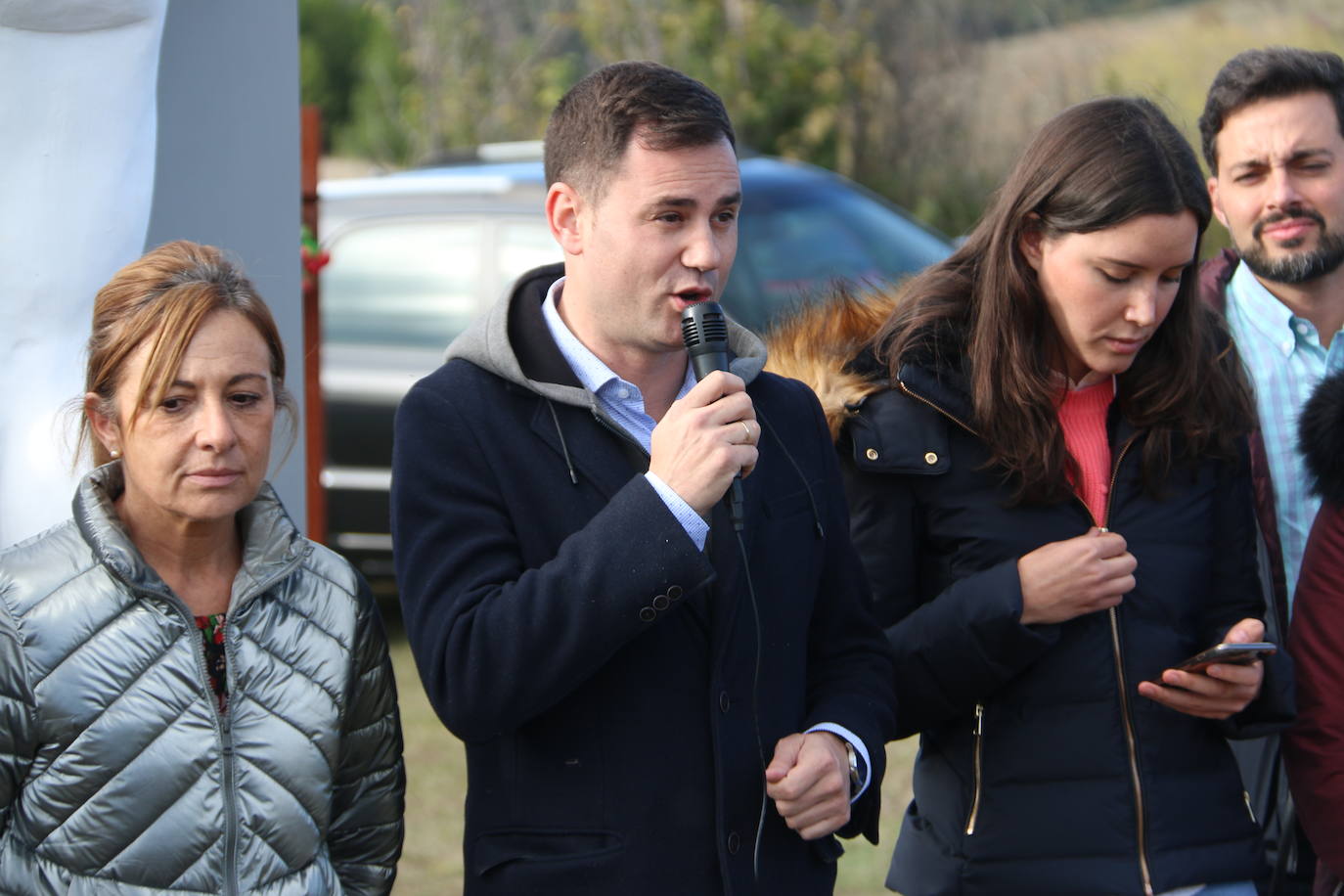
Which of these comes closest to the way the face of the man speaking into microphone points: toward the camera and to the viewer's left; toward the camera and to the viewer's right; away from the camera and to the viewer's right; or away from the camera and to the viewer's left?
toward the camera and to the viewer's right

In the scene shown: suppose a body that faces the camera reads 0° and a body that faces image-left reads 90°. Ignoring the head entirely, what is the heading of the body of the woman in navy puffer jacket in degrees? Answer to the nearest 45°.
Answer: approximately 315°

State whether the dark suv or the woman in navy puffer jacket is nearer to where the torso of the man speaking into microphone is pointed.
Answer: the woman in navy puffer jacket

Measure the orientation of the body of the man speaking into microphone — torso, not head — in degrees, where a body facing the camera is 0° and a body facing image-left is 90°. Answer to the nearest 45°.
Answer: approximately 315°

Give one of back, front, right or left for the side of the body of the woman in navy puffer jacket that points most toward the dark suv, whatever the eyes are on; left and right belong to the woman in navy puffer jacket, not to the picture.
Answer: back

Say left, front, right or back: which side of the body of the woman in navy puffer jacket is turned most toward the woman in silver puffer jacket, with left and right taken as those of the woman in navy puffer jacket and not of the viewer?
right

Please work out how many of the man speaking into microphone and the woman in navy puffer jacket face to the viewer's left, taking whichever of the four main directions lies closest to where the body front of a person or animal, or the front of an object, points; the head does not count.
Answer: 0

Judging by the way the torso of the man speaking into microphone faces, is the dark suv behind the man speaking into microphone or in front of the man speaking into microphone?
behind

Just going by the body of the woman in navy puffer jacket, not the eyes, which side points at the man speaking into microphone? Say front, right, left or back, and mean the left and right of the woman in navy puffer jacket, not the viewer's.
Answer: right
